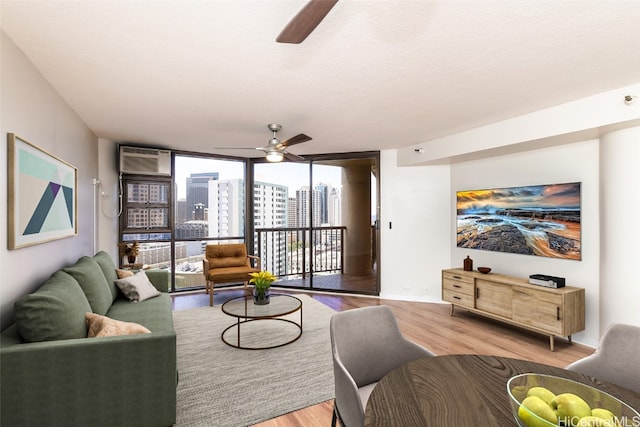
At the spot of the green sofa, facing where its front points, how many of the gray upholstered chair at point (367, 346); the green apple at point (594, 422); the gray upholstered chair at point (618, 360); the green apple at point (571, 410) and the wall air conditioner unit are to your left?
1

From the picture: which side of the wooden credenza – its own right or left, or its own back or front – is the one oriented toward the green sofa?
front

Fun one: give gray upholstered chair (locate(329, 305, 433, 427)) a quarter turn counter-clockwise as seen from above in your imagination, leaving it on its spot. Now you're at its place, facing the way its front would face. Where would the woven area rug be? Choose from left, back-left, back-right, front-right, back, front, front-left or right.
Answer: left

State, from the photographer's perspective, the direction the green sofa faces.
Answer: facing to the right of the viewer

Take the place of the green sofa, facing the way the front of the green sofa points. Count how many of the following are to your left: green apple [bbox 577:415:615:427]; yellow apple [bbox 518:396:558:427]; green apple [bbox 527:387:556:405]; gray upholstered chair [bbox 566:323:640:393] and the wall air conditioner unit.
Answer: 1

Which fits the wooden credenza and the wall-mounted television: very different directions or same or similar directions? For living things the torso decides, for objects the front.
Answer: same or similar directions

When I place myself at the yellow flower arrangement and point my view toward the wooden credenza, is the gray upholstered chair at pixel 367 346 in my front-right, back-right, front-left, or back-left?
front-right

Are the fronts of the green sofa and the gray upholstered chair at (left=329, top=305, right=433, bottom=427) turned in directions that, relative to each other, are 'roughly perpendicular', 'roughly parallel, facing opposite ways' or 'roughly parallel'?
roughly perpendicular

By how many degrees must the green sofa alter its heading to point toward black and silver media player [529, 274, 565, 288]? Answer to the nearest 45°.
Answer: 0° — it already faces it

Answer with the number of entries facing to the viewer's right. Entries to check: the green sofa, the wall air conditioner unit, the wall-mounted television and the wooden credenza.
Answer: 1

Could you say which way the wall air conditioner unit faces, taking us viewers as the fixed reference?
facing the viewer

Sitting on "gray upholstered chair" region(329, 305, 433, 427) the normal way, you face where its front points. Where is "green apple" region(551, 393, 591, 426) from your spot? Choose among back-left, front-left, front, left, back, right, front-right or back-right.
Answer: front

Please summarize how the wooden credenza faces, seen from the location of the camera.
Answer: facing the viewer and to the left of the viewer

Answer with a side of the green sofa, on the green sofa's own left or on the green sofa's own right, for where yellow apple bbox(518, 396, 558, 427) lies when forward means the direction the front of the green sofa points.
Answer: on the green sofa's own right
